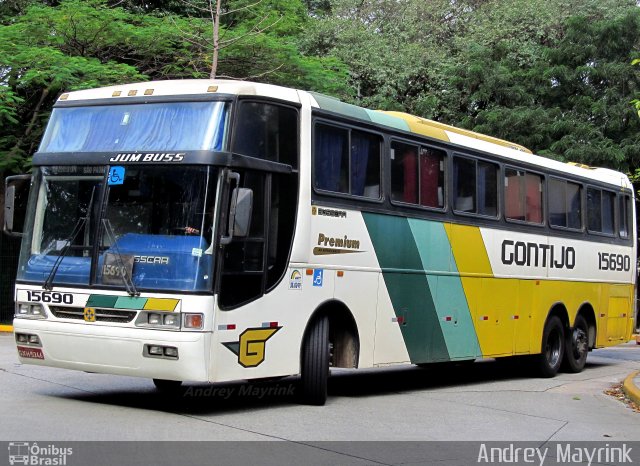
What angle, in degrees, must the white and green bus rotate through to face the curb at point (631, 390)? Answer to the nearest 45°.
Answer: approximately 180°

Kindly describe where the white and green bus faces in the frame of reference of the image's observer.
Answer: facing the viewer and to the left of the viewer
